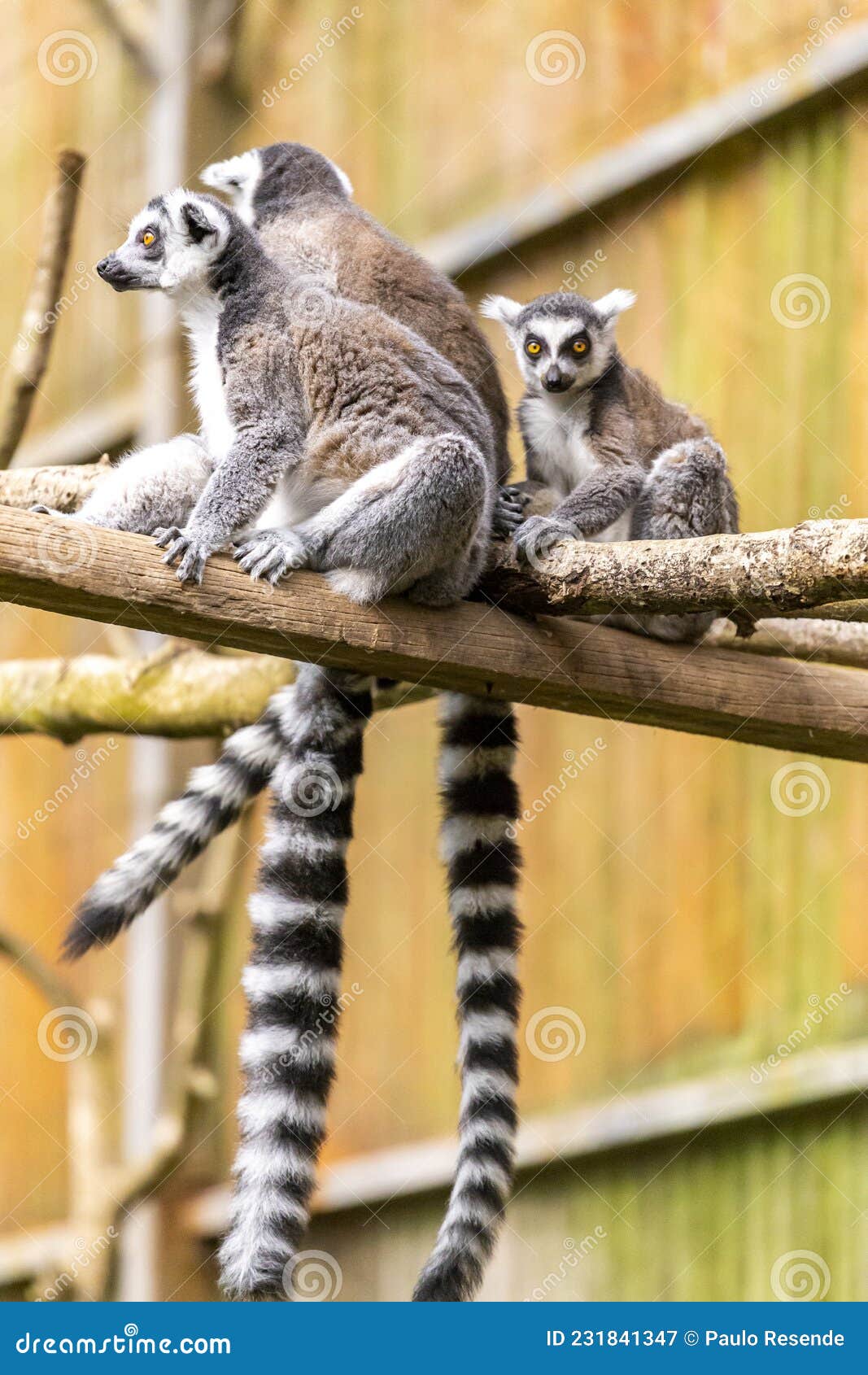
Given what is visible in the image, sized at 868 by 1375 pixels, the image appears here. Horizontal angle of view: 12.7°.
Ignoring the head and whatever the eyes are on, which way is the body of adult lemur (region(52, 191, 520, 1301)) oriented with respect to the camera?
to the viewer's left

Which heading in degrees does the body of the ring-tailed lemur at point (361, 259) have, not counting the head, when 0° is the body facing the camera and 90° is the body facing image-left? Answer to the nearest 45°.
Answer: approximately 135°

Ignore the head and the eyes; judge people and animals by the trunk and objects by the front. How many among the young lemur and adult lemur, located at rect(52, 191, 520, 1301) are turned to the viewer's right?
0

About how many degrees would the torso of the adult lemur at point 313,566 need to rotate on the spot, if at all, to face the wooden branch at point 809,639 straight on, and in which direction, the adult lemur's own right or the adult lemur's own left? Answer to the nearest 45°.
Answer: approximately 135° to the adult lemur's own right

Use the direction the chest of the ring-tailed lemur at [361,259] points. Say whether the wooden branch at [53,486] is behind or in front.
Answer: in front

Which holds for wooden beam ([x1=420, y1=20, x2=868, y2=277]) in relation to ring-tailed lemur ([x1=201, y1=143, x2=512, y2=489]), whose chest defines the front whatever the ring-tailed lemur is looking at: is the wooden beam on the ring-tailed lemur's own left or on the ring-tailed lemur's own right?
on the ring-tailed lemur's own right

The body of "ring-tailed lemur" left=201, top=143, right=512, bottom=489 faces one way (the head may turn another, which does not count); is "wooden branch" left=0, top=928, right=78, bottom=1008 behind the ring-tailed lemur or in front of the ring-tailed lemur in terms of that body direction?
in front
